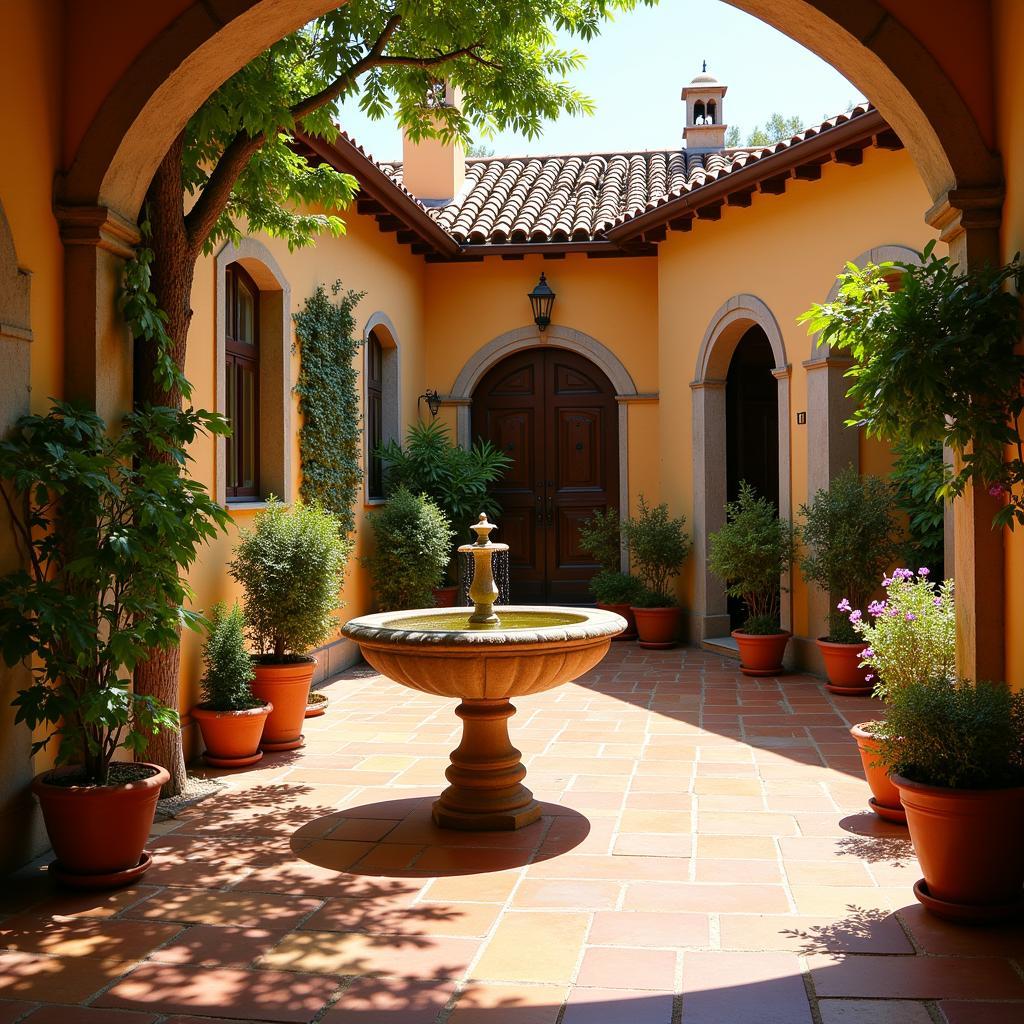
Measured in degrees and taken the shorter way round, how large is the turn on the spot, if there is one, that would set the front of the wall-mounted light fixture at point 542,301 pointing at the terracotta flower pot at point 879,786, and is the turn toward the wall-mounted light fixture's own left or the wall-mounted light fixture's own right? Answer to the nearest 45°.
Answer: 0° — it already faces it

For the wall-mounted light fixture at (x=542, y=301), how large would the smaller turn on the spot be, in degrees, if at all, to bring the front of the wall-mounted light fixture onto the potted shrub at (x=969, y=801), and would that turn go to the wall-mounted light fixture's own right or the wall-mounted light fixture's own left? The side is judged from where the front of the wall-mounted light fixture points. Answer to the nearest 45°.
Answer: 0° — it already faces it

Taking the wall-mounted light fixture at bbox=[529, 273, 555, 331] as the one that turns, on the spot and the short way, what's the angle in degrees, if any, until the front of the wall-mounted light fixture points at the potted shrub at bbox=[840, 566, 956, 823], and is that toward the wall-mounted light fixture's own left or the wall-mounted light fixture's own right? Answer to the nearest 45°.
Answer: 0° — it already faces it

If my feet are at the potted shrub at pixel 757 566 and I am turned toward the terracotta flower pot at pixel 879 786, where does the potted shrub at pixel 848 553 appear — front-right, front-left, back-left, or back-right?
front-left

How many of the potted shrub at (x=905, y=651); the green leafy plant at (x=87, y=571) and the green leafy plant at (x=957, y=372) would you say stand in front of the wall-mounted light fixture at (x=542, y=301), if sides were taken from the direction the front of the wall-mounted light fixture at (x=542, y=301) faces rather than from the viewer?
3

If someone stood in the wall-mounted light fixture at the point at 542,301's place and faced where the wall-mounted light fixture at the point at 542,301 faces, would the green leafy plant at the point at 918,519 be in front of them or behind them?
in front

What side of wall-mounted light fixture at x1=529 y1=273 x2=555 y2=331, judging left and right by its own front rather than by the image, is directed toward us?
front

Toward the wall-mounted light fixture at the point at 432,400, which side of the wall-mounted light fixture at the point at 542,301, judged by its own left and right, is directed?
right

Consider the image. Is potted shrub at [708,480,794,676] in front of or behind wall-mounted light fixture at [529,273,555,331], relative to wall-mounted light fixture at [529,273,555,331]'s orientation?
in front

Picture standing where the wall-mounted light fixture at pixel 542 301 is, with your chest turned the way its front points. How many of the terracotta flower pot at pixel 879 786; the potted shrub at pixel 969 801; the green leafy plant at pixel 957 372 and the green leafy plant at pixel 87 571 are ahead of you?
4

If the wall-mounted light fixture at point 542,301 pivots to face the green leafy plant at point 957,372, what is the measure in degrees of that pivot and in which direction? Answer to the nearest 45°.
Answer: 0° — it already faces it

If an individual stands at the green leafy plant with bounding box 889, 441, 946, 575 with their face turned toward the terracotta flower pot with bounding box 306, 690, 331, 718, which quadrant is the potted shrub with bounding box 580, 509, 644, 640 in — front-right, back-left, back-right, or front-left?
front-right
